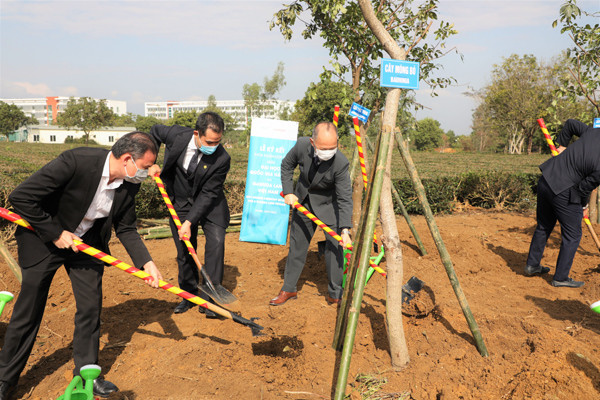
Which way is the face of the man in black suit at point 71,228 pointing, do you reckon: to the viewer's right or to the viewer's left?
to the viewer's right

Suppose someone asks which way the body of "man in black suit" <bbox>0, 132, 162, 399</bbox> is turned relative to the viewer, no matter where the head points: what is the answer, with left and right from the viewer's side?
facing the viewer and to the right of the viewer

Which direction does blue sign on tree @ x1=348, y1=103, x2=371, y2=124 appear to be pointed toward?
toward the camera

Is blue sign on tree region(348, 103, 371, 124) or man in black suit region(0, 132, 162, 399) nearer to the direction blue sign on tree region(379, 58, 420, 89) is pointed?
the man in black suit

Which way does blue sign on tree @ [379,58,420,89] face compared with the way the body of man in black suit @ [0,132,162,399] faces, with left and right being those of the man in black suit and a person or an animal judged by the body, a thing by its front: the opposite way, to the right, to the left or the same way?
to the right

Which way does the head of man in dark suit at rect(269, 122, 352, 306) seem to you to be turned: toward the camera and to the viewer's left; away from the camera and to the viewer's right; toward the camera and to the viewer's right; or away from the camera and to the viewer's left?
toward the camera and to the viewer's right

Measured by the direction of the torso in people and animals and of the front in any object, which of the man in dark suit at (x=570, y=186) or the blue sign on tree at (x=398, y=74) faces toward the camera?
the blue sign on tree

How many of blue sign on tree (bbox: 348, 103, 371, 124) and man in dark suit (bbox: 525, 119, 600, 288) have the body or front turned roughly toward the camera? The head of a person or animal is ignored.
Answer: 1

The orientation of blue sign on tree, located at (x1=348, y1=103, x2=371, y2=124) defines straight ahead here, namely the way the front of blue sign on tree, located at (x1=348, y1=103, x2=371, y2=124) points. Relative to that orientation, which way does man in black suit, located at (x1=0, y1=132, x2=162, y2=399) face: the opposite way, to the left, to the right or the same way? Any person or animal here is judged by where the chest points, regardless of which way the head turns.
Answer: to the left

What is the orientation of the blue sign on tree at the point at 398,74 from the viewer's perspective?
toward the camera

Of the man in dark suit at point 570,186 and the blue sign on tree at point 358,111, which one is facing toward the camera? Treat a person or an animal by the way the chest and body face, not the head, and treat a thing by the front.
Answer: the blue sign on tree

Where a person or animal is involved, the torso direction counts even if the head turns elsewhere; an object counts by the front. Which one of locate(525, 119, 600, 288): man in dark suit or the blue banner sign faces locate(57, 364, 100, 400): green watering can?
the blue banner sign

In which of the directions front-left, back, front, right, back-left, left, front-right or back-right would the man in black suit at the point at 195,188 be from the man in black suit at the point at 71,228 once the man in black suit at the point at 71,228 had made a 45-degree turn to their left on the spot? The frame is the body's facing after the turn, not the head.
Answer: front-left

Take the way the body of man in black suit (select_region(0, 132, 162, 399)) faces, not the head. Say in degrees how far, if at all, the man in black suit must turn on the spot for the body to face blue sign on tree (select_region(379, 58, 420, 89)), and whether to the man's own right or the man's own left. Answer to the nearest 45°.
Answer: approximately 45° to the man's own left
